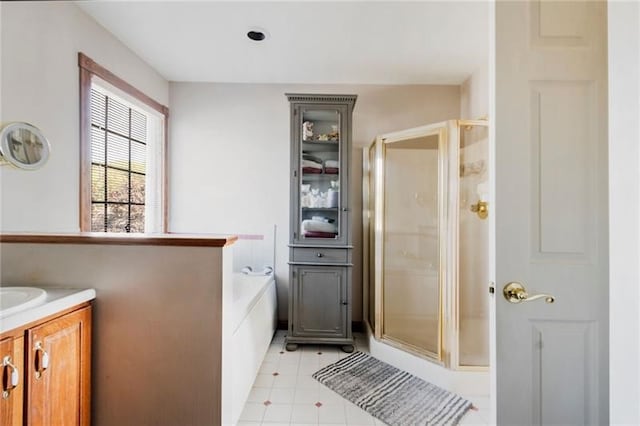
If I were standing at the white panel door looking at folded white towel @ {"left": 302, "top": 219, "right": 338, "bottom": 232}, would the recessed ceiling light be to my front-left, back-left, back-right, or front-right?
front-left

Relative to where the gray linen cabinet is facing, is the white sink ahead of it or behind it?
ahead

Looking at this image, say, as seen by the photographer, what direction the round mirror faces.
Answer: facing the viewer and to the right of the viewer

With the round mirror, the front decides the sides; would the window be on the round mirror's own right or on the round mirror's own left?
on the round mirror's own left

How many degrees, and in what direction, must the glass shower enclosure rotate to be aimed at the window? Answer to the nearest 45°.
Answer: approximately 45° to its right

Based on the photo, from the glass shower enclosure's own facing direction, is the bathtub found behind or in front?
in front

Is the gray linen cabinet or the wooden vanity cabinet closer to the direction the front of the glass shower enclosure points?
the wooden vanity cabinet

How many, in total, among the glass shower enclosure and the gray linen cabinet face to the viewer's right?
0

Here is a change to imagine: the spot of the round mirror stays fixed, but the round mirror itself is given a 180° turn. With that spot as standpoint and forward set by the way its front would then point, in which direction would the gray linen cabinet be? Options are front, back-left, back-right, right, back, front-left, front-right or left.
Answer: back-right

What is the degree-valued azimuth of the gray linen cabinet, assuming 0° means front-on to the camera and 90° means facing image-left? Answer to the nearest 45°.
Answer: approximately 0°

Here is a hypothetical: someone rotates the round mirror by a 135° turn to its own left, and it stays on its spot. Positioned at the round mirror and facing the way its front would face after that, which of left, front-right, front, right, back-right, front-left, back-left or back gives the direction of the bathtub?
right

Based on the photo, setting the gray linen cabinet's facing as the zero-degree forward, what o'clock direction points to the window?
The window is roughly at 3 o'clock from the gray linen cabinet.

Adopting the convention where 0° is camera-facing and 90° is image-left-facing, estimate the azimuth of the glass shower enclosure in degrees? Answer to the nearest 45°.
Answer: approximately 45°
